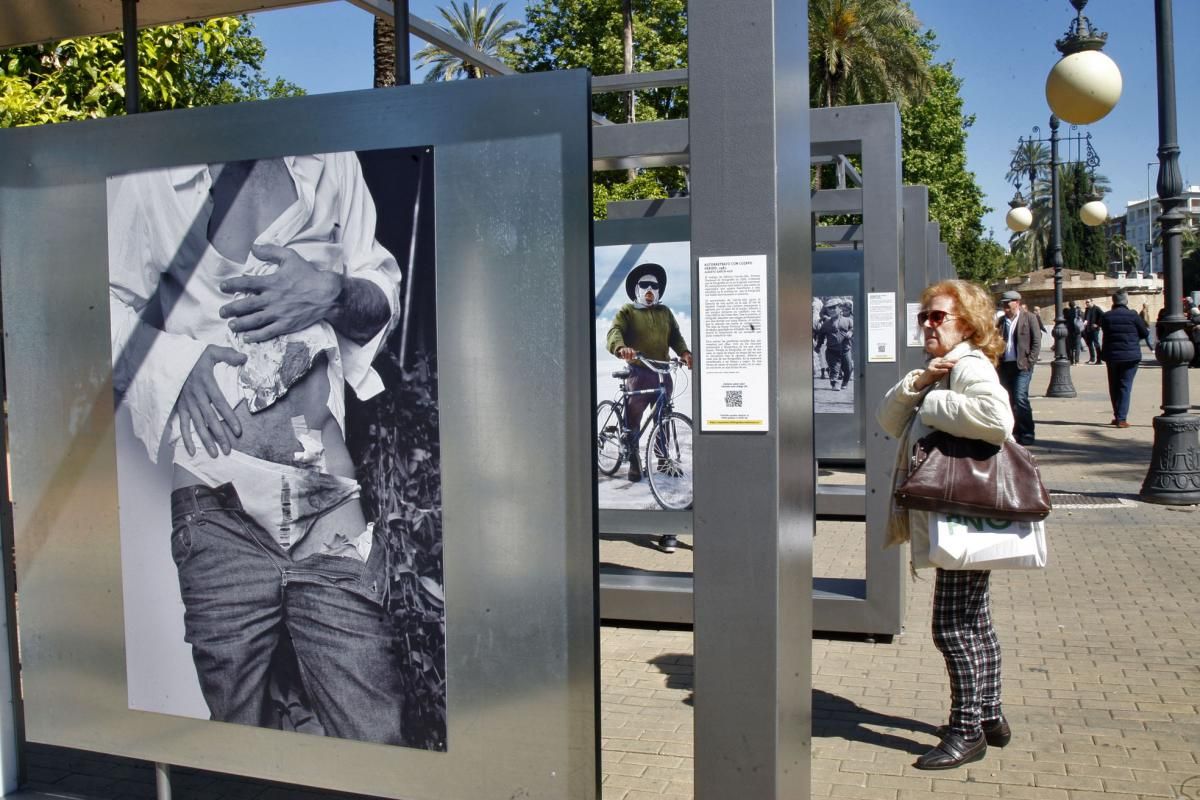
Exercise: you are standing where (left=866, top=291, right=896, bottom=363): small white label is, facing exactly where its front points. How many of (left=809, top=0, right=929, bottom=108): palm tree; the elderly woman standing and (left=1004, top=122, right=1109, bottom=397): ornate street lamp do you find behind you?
2

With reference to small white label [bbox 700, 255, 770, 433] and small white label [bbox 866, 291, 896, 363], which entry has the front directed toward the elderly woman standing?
small white label [bbox 866, 291, 896, 363]

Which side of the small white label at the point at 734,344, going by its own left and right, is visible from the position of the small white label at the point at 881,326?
back

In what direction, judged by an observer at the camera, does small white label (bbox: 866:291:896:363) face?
facing the viewer

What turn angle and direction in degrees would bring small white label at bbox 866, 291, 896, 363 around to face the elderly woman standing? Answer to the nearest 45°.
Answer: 0° — it already faces them

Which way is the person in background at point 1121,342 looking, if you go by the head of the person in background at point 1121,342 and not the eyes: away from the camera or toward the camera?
away from the camera

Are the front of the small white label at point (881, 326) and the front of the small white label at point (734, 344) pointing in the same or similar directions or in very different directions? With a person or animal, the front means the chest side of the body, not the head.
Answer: same or similar directions

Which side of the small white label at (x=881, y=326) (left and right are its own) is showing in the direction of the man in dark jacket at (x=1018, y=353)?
back

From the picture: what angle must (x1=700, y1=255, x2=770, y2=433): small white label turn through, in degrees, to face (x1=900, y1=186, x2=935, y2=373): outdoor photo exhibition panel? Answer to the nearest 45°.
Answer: approximately 180°

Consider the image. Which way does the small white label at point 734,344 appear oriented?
toward the camera

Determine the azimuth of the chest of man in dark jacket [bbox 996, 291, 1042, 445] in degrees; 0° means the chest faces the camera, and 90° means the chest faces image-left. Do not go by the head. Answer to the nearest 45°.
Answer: approximately 45°

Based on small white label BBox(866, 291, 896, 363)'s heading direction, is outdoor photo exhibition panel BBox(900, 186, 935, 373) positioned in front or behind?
behind

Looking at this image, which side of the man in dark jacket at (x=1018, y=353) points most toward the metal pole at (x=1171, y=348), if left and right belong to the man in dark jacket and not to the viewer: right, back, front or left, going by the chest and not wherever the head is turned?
left

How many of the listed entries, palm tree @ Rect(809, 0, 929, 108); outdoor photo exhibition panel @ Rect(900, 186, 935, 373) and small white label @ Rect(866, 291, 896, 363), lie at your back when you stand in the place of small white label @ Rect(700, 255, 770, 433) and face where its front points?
3

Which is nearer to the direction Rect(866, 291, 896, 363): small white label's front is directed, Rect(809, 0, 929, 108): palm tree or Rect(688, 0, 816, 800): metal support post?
the metal support post

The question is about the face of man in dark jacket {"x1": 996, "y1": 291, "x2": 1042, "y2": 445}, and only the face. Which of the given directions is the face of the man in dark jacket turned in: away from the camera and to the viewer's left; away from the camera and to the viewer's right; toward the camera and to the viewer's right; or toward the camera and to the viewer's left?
toward the camera and to the viewer's left
